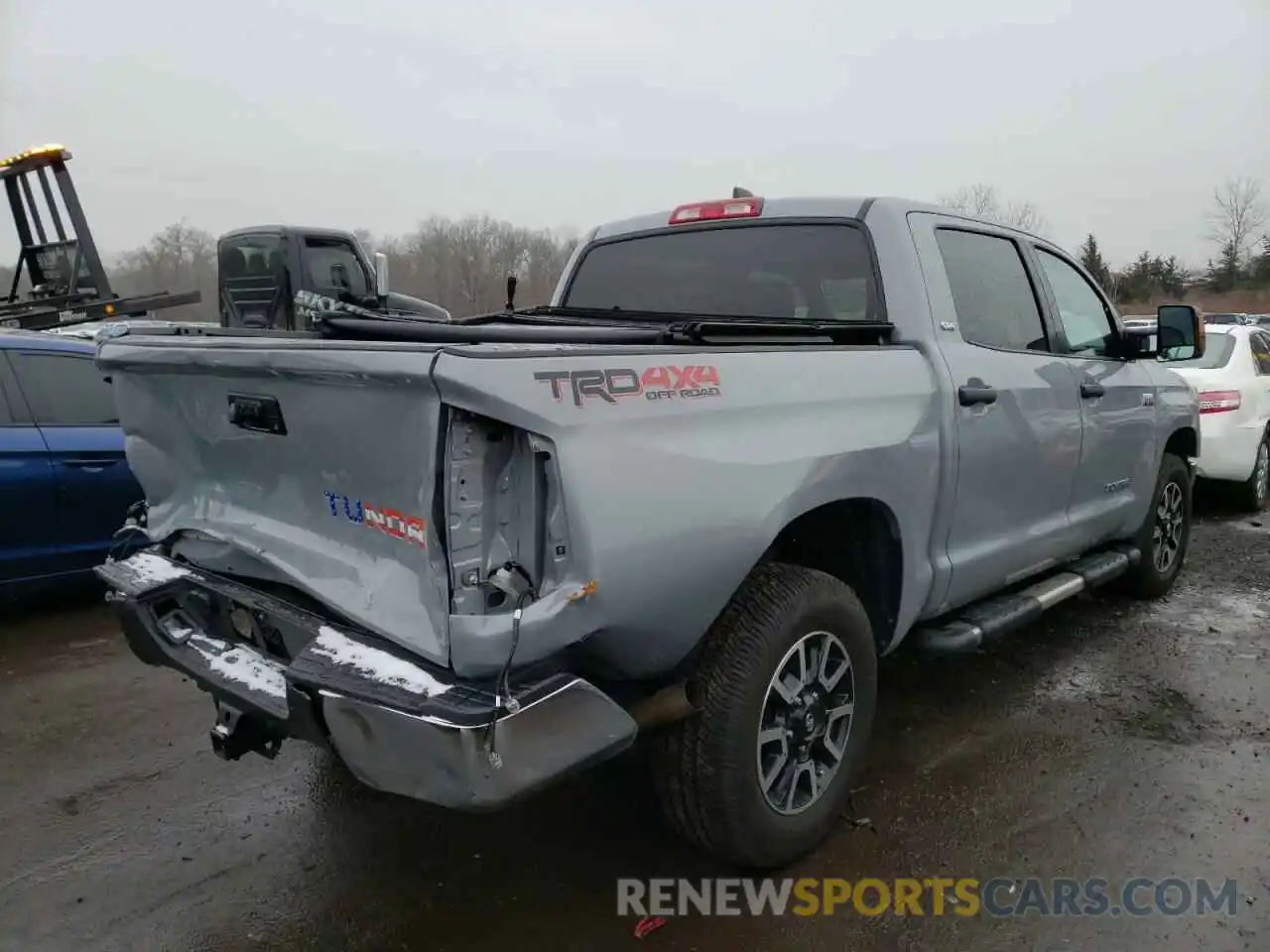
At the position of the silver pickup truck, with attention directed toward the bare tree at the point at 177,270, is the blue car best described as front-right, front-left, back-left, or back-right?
front-left

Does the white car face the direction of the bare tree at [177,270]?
no

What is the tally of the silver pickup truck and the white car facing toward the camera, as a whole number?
0

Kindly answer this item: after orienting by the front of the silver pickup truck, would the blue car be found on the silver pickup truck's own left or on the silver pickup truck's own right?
on the silver pickup truck's own left

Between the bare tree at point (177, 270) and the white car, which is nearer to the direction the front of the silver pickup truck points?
the white car

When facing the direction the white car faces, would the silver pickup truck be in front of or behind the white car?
behind

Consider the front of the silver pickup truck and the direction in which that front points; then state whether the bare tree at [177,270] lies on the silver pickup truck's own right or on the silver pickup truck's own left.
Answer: on the silver pickup truck's own left

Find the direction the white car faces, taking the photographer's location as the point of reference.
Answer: facing away from the viewer and to the right of the viewer
